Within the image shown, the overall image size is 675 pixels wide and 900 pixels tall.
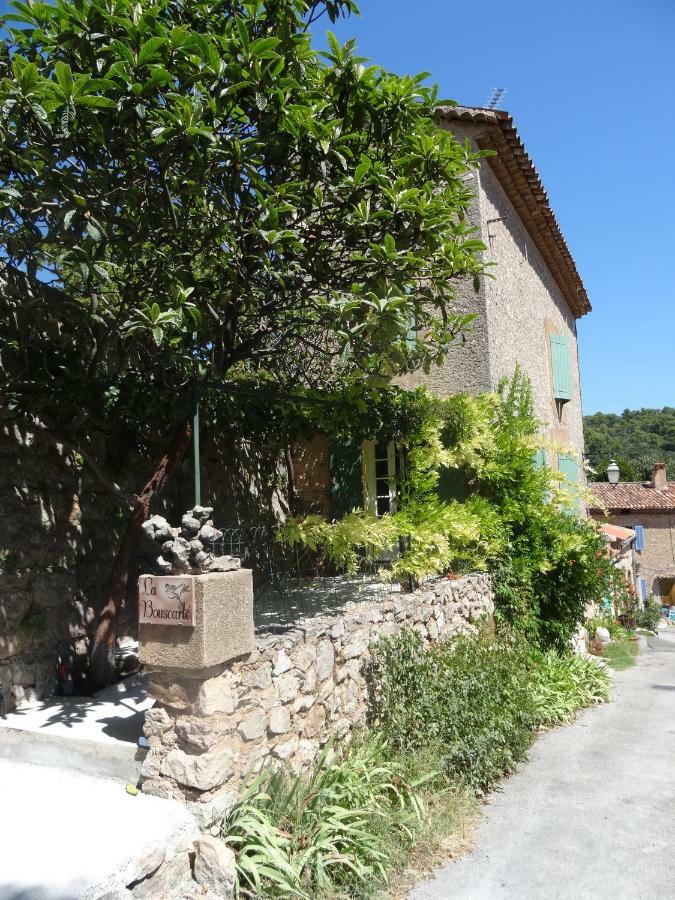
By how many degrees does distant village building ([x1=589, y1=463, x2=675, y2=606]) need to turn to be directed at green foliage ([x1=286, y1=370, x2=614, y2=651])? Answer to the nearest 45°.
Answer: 0° — it already faces it

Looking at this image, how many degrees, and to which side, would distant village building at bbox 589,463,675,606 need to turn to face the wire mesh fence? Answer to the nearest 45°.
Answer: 0° — it already faces it

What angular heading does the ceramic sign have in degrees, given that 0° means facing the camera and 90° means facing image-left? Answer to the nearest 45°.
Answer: approximately 0°

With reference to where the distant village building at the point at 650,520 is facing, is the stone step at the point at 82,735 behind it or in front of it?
in front

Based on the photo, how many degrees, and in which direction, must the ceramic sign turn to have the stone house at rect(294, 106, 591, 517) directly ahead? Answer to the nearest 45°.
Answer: approximately 135° to its left
